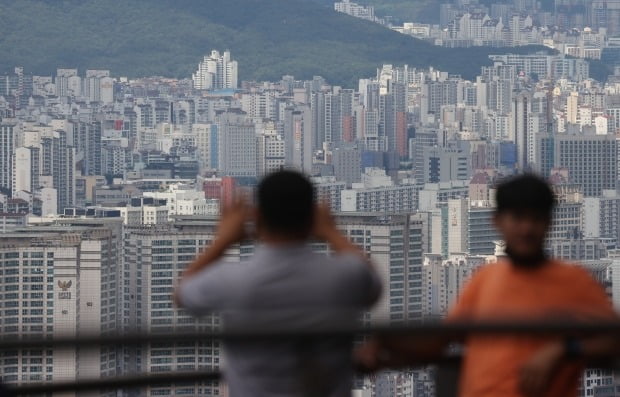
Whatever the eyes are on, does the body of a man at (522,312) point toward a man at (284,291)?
no

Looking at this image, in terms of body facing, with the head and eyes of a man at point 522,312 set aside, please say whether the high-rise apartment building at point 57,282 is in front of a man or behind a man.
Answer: behind

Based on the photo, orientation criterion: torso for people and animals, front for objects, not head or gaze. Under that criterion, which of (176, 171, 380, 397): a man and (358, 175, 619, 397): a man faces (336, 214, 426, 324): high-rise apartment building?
(176, 171, 380, 397): a man

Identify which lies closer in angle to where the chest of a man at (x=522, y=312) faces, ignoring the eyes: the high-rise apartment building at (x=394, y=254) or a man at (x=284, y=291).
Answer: a man

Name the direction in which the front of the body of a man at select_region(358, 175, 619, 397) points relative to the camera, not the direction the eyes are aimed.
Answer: toward the camera

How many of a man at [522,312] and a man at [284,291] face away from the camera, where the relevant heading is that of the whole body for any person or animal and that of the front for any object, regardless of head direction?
1

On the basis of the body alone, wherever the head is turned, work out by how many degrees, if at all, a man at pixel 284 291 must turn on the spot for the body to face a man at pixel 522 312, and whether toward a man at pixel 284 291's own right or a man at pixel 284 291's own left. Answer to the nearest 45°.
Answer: approximately 90° to a man at pixel 284 291's own right

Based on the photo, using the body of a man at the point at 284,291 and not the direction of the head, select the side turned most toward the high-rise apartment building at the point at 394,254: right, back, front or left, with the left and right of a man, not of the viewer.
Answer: front

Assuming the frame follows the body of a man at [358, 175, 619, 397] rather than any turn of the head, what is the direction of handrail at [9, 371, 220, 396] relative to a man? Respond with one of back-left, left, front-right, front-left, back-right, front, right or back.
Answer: right

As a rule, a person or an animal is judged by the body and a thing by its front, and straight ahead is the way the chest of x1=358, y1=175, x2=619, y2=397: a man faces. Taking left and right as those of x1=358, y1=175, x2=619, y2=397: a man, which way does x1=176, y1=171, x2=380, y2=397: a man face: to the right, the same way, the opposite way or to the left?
the opposite way

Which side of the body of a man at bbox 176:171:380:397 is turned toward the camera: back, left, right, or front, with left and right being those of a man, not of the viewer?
back

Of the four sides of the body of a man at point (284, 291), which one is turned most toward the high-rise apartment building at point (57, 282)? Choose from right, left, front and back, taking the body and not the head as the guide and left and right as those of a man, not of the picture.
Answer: front

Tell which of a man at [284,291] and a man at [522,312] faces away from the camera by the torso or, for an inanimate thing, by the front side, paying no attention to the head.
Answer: a man at [284,291]
